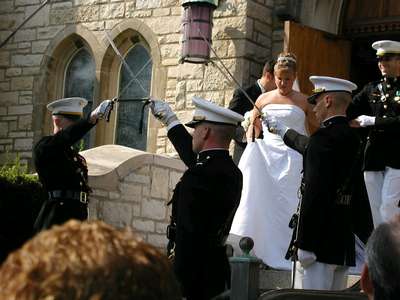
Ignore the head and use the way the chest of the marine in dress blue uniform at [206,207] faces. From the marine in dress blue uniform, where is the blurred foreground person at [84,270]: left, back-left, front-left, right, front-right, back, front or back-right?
back-left

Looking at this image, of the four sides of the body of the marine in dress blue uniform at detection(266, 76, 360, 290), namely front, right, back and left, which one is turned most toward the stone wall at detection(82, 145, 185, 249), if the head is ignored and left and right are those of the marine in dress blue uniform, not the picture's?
front

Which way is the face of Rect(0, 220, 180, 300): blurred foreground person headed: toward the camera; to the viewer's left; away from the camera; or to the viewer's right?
away from the camera

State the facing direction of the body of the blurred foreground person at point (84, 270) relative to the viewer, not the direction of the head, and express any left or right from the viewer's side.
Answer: facing away from the viewer

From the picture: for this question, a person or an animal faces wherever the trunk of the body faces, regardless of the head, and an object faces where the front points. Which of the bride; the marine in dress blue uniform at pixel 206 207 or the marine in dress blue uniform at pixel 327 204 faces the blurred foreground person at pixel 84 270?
the bride

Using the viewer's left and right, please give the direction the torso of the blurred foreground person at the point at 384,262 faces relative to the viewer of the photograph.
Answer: facing away from the viewer

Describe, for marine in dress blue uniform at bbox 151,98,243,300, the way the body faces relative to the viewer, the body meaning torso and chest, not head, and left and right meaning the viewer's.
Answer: facing away from the viewer and to the left of the viewer

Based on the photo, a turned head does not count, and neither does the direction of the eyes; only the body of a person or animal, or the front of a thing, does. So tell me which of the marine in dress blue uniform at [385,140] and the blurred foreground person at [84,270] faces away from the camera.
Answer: the blurred foreground person

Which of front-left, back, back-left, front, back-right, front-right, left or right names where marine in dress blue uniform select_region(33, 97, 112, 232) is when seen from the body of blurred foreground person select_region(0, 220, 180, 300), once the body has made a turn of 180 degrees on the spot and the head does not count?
back

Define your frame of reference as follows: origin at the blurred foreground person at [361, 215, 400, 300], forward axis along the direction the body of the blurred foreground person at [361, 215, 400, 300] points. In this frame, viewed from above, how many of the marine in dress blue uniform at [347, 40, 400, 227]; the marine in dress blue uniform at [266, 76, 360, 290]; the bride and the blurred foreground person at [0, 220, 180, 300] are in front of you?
3

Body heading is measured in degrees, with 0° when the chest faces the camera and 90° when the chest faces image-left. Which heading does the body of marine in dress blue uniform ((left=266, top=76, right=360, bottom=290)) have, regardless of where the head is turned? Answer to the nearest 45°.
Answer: approximately 135°

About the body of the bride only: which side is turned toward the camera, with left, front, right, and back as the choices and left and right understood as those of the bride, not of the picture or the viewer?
front

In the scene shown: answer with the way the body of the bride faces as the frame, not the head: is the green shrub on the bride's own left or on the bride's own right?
on the bride's own right
